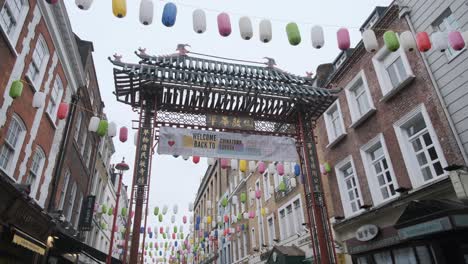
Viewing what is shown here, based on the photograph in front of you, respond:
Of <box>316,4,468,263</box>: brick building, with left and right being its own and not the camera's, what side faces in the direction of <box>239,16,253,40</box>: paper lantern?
front

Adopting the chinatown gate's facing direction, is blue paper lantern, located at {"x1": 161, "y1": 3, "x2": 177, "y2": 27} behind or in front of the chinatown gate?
in front

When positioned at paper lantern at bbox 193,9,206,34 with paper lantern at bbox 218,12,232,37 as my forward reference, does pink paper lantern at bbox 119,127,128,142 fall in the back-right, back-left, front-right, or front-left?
back-left

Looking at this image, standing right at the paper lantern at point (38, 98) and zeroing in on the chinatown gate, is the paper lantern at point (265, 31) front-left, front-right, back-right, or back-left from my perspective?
front-right

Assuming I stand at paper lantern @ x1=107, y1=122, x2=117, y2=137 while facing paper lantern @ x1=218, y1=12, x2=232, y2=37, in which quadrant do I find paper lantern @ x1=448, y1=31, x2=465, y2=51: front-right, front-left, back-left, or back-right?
front-left

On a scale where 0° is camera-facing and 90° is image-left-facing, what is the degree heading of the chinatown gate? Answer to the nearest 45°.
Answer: approximately 0°

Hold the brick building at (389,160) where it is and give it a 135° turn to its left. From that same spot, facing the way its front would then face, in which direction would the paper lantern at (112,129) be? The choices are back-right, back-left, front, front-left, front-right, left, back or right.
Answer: back-right

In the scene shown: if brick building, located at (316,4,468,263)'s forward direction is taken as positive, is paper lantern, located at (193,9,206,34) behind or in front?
in front

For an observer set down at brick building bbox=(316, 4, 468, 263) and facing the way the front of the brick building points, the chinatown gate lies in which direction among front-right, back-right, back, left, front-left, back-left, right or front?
front

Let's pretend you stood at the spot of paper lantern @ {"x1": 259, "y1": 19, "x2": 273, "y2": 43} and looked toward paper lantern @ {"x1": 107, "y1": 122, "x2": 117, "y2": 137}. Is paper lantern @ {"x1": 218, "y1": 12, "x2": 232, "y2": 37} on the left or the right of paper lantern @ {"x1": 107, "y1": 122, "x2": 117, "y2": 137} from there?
left

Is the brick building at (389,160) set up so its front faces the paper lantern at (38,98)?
yes

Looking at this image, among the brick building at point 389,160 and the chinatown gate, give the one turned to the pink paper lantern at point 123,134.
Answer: the brick building

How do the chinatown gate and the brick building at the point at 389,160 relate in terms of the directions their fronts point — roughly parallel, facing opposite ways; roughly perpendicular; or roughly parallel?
roughly perpendicular

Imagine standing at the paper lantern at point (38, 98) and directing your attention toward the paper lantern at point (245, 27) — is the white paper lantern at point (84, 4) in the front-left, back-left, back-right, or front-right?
front-right

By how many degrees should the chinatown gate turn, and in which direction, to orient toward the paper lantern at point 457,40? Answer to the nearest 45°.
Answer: approximately 45° to its left

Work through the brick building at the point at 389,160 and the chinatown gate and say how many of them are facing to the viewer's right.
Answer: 0
